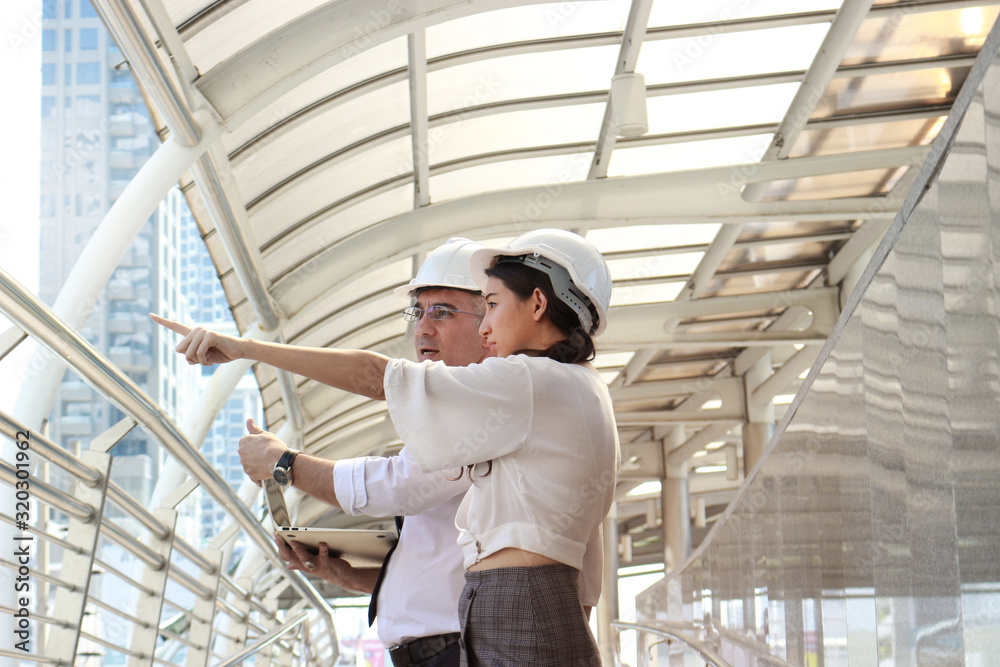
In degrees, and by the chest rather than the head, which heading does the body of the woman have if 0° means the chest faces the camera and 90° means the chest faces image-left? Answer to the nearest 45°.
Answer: approximately 90°

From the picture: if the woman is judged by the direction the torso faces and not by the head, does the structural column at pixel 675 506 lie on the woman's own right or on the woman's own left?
on the woman's own right

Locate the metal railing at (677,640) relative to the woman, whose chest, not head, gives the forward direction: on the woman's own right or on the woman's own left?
on the woman's own right

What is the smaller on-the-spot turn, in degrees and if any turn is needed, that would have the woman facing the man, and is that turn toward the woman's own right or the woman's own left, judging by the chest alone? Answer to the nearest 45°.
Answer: approximately 90° to the woman's own right

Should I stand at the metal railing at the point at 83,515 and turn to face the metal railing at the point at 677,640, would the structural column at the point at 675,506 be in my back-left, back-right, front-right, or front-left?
front-left

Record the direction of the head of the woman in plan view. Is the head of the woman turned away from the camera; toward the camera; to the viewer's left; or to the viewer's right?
to the viewer's left
